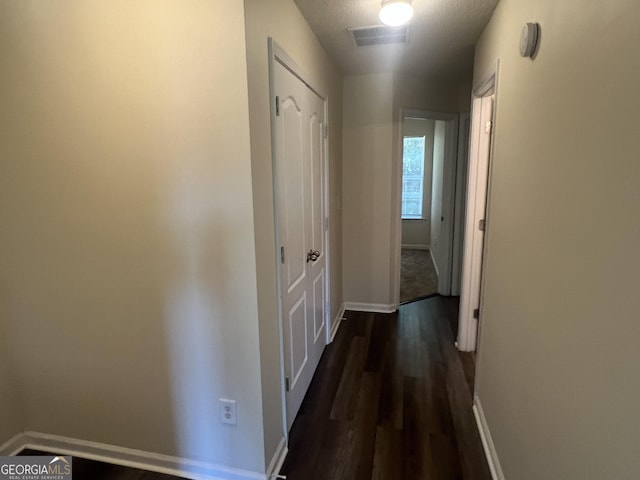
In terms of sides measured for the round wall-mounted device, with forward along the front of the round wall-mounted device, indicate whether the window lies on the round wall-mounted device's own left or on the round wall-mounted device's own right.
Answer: on the round wall-mounted device's own right

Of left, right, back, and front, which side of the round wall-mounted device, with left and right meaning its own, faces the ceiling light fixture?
front

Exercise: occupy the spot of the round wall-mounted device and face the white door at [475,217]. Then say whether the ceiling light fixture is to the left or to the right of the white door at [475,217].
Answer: left

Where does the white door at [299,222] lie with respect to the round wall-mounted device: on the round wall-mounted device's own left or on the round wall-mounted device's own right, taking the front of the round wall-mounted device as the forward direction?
on the round wall-mounted device's own right
